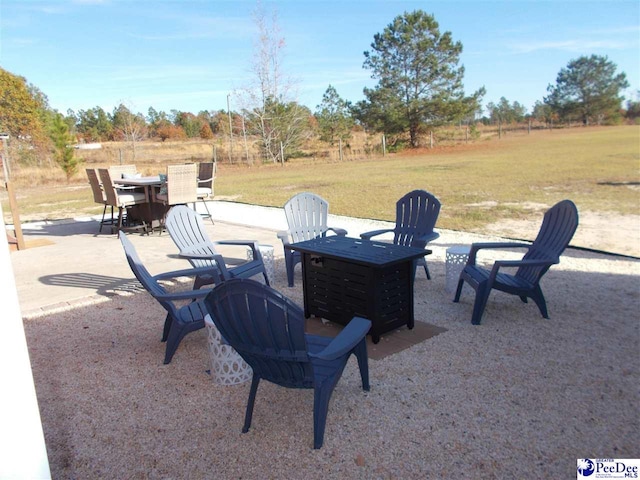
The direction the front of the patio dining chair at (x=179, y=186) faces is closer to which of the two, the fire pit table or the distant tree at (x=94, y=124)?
the distant tree

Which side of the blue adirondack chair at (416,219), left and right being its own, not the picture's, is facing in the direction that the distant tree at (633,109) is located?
back

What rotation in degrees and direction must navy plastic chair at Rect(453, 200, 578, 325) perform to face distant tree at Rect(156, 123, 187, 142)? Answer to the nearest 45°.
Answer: approximately 90° to its right

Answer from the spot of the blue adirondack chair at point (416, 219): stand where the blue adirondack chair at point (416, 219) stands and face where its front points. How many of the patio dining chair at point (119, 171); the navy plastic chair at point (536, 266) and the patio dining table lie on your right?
2

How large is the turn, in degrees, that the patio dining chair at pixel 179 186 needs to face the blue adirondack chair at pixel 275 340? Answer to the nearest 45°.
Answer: approximately 135° to its left

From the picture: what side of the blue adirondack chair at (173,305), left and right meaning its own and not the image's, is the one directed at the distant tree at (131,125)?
left

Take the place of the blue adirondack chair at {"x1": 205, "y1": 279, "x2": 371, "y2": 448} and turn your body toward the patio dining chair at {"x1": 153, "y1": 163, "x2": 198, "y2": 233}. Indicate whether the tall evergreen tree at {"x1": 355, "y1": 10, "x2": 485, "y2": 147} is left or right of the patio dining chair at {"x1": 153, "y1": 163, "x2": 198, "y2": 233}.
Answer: right

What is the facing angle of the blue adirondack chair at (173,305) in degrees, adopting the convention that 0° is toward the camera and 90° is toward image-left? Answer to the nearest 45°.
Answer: approximately 270°

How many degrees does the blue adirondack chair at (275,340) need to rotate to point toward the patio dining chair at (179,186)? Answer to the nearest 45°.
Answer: approximately 45° to its left
